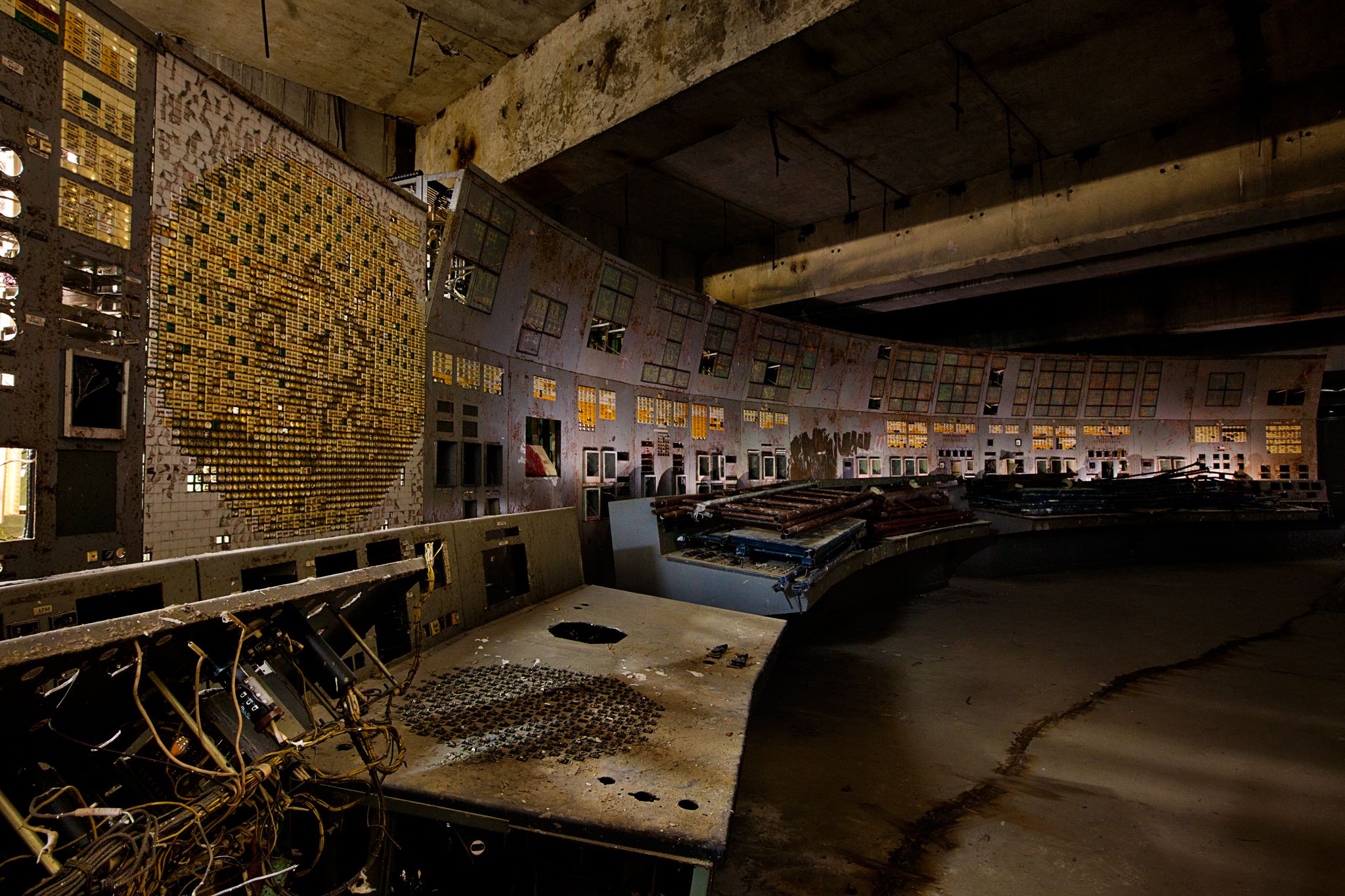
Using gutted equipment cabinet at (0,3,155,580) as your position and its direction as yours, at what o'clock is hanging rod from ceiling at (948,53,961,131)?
The hanging rod from ceiling is roughly at 11 o'clock from the gutted equipment cabinet.

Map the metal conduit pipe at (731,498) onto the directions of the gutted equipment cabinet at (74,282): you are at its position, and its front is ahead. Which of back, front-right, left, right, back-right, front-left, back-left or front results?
front-left

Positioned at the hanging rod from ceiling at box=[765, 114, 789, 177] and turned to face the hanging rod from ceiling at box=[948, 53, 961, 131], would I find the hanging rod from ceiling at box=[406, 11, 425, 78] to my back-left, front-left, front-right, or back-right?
back-right

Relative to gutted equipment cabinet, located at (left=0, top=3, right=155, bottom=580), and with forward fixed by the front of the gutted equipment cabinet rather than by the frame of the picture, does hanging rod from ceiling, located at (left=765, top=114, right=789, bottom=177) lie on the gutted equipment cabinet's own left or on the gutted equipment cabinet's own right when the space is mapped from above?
on the gutted equipment cabinet's own left

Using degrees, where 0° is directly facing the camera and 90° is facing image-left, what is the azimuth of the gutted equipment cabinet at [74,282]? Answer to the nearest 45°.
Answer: approximately 315°
